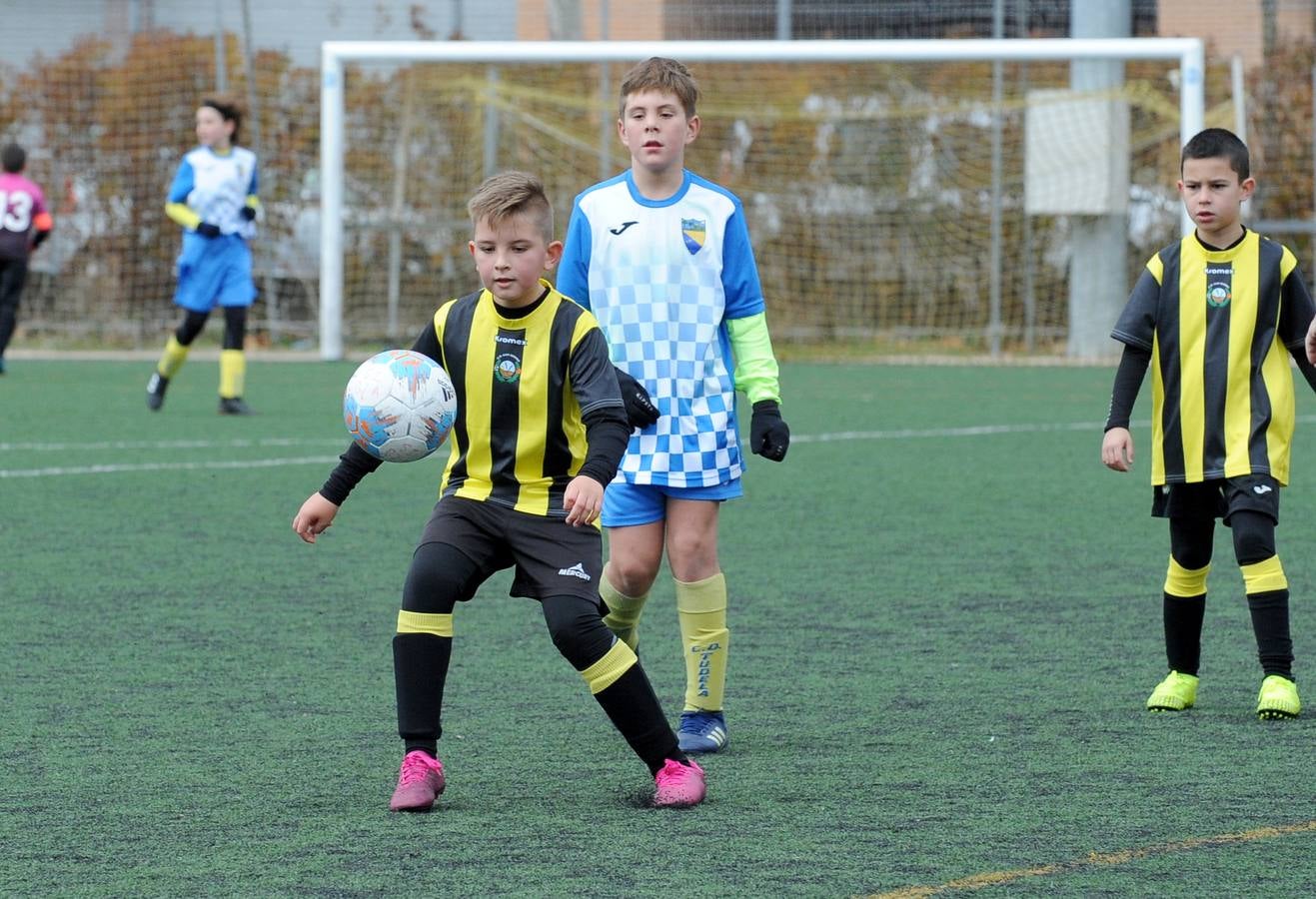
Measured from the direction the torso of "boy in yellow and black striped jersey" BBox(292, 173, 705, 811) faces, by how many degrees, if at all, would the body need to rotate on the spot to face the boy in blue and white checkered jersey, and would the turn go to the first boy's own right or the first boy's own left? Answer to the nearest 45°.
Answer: approximately 135° to the first boy's own left

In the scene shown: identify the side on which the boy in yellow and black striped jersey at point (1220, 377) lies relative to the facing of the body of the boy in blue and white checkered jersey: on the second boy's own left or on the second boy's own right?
on the second boy's own left

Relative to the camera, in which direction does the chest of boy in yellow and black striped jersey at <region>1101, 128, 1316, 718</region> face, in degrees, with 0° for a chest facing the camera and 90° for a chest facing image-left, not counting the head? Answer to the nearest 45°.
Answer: approximately 0°

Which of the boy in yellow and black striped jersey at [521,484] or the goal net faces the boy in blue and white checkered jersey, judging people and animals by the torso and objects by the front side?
the goal net

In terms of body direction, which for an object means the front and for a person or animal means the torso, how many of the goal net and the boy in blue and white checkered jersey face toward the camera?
2

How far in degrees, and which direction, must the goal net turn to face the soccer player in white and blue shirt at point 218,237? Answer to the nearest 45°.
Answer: approximately 45° to its right

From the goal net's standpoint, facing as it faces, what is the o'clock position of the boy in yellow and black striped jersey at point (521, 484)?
The boy in yellow and black striped jersey is roughly at 12 o'clock from the goal net.

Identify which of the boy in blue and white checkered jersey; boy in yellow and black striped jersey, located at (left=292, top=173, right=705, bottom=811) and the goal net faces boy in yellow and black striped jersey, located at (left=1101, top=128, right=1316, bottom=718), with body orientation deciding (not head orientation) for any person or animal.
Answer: the goal net
